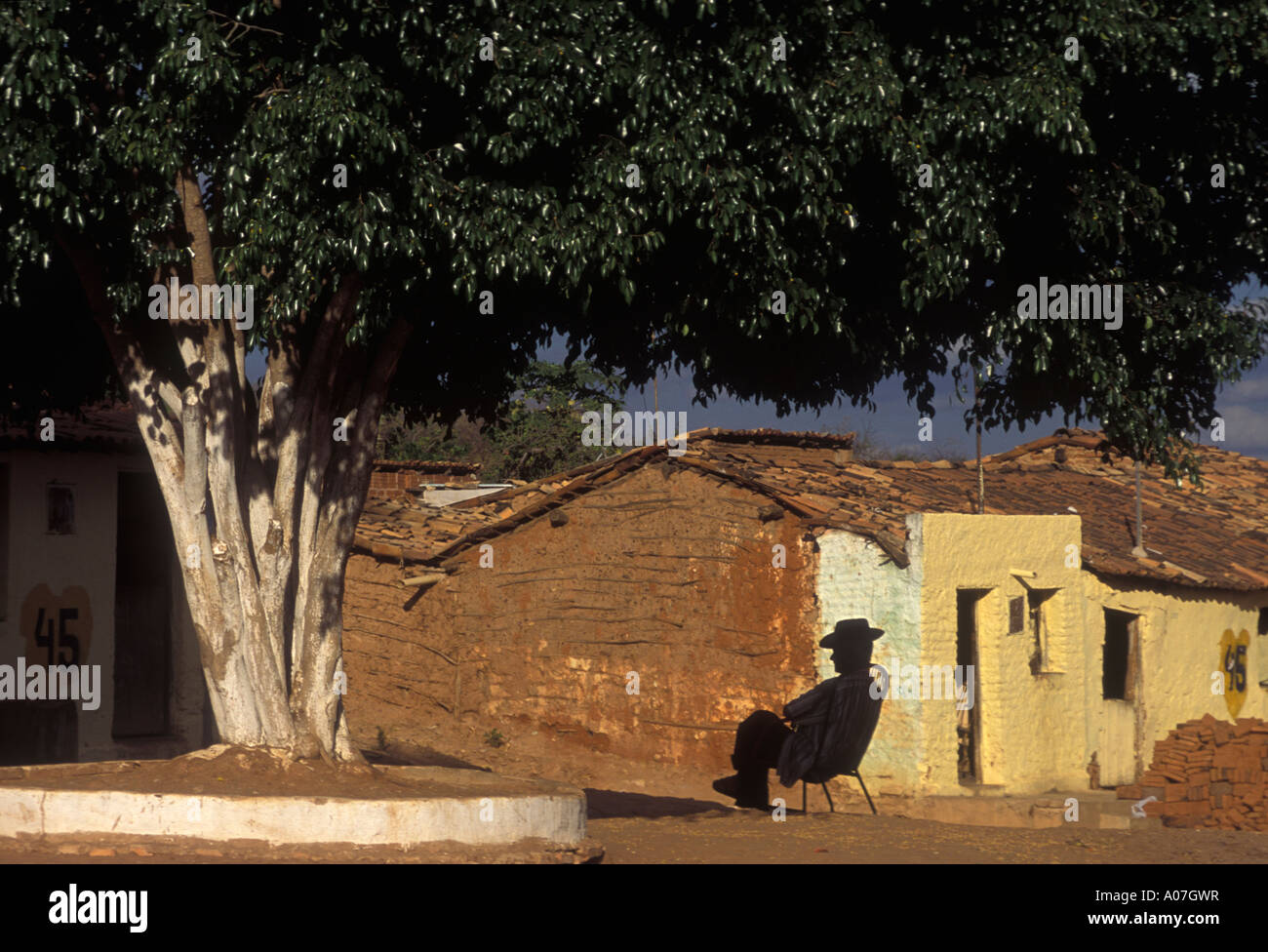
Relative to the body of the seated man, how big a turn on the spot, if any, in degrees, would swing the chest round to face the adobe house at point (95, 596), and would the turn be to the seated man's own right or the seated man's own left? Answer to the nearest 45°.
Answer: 0° — they already face it

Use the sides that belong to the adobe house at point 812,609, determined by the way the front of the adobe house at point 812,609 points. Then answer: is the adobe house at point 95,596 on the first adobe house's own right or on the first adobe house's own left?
on the first adobe house's own right

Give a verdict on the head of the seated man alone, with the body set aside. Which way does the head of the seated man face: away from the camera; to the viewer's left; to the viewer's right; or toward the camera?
to the viewer's left

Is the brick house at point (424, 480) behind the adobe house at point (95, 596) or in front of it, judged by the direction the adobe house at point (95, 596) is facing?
behind

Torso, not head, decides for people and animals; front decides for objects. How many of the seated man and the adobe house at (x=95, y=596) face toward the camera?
1

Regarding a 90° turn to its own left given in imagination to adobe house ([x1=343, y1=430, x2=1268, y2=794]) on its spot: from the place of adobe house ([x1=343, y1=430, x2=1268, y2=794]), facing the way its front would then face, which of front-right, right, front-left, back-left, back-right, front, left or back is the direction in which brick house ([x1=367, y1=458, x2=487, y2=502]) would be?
left

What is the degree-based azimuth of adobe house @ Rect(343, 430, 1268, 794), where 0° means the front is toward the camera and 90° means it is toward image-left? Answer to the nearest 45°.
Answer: approximately 315°

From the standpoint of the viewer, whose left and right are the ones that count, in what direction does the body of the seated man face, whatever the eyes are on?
facing to the left of the viewer

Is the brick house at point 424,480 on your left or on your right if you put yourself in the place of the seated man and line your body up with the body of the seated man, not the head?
on your right

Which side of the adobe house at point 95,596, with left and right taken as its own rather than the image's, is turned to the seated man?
left

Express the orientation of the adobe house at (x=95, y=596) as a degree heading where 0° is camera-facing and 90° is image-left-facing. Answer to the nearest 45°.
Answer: approximately 0°

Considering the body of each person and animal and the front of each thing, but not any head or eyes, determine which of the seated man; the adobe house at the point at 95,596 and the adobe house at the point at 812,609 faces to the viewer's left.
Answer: the seated man

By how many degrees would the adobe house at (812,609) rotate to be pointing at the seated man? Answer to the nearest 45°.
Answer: approximately 45° to its right
